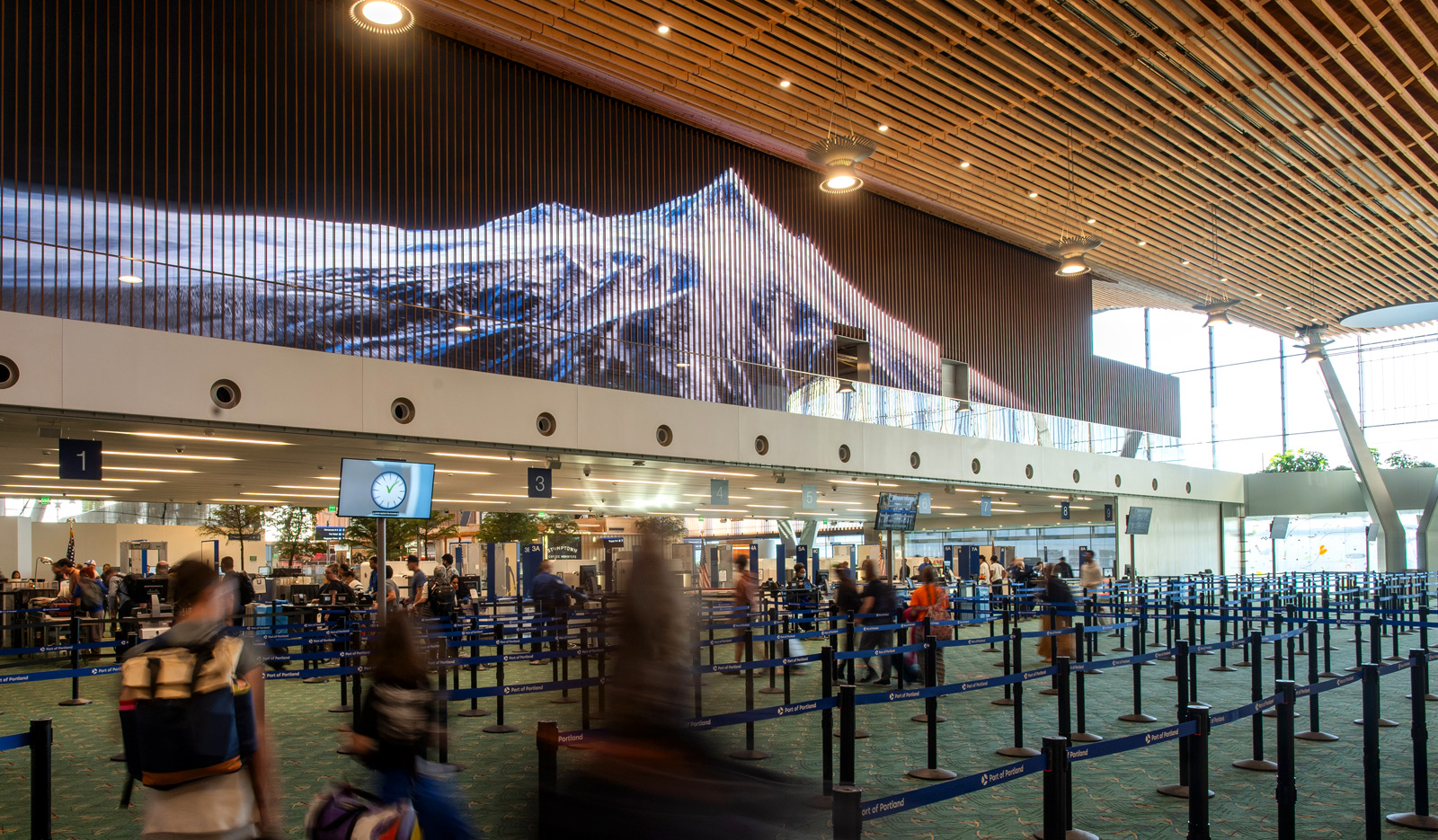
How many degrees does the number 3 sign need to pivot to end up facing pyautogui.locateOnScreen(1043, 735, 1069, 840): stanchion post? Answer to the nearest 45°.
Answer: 0° — it already faces it

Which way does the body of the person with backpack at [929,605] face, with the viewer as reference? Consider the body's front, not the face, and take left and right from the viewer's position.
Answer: facing away from the viewer

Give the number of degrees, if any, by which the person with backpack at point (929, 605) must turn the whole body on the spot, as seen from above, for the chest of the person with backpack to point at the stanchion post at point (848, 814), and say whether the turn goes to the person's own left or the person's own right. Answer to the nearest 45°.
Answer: approximately 180°

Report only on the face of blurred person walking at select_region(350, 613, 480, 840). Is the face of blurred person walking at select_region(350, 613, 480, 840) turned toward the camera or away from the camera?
away from the camera

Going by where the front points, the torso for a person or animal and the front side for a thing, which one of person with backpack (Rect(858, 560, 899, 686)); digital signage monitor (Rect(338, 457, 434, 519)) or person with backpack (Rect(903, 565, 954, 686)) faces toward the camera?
the digital signage monitor

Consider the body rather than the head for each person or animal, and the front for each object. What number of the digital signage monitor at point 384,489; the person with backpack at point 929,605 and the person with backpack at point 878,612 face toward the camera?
1

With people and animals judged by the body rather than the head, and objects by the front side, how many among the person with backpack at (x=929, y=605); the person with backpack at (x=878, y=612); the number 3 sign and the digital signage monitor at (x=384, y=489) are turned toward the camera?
2

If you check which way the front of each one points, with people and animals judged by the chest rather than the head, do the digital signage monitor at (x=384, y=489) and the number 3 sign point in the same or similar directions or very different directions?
same or similar directions

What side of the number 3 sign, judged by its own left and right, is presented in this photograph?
front

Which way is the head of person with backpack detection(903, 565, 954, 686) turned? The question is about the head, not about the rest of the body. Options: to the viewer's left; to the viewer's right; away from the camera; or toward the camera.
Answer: away from the camera

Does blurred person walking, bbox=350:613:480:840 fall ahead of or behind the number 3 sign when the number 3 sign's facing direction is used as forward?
ahead

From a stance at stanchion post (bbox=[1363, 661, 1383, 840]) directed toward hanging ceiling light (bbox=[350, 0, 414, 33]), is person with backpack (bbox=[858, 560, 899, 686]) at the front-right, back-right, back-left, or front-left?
front-right

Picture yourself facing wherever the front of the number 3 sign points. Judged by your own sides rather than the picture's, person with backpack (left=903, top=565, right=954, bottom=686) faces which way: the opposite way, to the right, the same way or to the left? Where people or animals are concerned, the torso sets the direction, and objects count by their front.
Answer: the opposite way

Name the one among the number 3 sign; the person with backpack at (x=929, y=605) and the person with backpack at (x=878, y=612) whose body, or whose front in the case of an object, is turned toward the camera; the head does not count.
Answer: the number 3 sign

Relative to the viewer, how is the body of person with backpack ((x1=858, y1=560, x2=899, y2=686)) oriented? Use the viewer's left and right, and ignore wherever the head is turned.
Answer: facing away from the viewer and to the left of the viewer

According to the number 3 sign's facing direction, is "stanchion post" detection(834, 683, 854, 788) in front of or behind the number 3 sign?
in front

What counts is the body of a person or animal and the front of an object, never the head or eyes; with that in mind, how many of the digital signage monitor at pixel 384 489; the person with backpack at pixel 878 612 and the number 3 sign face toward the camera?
2
